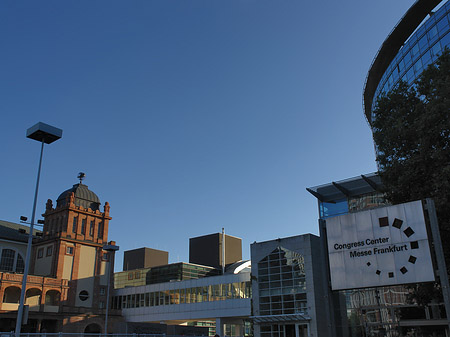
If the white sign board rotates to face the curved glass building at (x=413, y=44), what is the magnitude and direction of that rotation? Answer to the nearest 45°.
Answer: approximately 180°

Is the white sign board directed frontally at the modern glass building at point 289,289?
no

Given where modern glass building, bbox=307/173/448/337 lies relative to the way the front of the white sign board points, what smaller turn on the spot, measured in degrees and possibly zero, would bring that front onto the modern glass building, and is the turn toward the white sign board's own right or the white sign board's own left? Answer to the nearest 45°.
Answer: approximately 180°

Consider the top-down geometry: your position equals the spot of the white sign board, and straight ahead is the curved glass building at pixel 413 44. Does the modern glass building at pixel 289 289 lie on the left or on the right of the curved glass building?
left

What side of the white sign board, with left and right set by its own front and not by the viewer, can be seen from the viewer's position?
front
